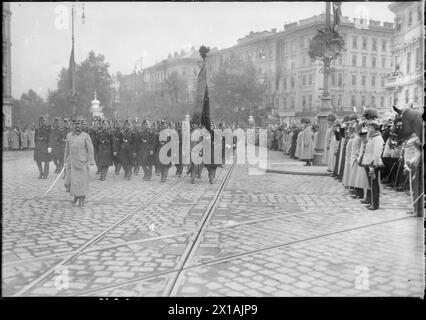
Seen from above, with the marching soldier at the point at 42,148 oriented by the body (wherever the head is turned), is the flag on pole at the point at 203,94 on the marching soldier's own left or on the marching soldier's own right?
on the marching soldier's own left

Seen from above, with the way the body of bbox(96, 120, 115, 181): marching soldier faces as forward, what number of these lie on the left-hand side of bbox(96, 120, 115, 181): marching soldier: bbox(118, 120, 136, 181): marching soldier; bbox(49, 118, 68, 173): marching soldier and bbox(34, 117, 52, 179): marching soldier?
1

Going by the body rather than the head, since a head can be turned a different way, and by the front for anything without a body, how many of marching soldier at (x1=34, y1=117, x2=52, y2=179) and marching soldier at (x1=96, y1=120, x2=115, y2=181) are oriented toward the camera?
2

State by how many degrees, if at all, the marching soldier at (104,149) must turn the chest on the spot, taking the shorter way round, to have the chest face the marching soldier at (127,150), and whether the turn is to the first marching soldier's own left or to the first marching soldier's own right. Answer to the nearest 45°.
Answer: approximately 90° to the first marching soldier's own left

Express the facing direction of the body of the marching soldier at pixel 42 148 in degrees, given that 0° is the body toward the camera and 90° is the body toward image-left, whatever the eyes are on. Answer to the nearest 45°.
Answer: approximately 0°

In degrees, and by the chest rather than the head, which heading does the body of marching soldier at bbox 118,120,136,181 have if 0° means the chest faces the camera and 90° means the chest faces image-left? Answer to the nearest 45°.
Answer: approximately 0°

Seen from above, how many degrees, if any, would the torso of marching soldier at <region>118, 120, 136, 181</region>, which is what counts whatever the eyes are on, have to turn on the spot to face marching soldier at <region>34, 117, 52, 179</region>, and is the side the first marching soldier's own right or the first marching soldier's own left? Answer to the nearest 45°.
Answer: approximately 90° to the first marching soldier's own right
